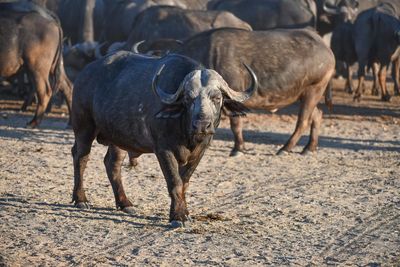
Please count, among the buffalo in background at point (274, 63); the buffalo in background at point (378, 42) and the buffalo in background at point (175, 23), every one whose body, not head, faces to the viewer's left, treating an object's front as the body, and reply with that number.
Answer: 2

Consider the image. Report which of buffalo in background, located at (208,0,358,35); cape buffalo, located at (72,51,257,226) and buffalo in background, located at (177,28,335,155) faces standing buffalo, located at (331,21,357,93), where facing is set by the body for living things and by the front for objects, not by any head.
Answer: buffalo in background, located at (208,0,358,35)

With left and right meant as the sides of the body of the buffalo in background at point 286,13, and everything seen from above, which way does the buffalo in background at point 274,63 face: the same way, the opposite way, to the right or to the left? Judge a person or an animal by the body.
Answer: the opposite way

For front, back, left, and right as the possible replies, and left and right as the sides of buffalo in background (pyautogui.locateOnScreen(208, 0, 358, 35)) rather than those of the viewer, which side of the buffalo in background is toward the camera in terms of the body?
right

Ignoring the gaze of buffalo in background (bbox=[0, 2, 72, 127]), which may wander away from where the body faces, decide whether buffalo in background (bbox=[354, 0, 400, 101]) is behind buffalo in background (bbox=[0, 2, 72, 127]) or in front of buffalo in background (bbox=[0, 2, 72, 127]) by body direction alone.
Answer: behind

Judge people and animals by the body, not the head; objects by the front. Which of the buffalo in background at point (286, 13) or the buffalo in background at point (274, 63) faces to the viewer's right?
the buffalo in background at point (286, 13)

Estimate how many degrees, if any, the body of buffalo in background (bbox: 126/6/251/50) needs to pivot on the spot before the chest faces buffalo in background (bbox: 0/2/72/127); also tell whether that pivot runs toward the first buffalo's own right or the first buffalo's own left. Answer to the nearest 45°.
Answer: approximately 45° to the first buffalo's own left

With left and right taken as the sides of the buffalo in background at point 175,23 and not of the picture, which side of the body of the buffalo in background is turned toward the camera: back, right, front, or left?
left

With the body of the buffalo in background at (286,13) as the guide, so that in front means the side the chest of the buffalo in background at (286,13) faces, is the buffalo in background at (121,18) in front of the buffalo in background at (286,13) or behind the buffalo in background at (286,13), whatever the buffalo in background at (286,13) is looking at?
behind

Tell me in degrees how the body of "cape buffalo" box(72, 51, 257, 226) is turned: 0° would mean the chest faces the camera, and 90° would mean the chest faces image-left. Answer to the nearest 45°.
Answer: approximately 315°

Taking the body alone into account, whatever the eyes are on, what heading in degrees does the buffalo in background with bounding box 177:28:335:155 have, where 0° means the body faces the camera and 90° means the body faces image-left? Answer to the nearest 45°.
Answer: approximately 90°

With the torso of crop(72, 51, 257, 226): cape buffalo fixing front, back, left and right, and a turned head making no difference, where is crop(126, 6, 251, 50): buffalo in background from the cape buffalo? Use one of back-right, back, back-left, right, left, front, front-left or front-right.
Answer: back-left
